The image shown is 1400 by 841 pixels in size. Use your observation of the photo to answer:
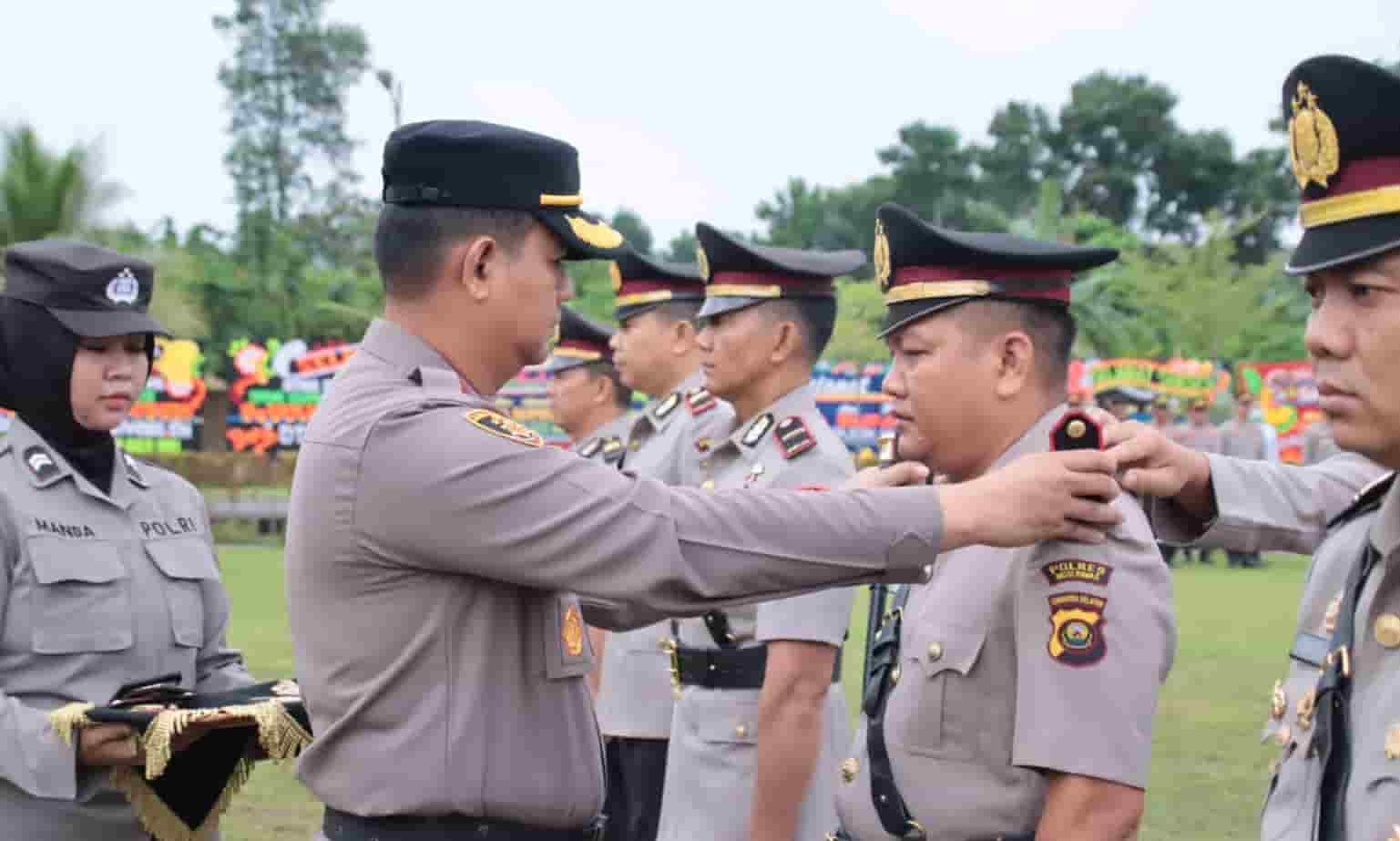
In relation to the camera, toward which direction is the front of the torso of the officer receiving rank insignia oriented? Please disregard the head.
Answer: to the viewer's left

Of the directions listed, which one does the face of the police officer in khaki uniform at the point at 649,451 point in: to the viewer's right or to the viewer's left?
to the viewer's left

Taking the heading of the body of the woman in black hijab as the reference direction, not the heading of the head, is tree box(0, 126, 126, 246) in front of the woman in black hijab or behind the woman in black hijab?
behind

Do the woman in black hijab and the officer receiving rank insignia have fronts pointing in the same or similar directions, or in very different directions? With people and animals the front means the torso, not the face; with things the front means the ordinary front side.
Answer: very different directions

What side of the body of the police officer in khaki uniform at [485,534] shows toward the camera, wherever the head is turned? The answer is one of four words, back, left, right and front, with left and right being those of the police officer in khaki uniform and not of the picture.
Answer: right

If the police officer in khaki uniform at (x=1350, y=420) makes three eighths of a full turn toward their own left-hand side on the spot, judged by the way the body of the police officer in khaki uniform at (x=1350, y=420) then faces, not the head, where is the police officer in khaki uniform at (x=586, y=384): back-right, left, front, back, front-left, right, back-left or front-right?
back-left

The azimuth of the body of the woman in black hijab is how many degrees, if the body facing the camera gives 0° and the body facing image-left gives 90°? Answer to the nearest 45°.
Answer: approximately 315°

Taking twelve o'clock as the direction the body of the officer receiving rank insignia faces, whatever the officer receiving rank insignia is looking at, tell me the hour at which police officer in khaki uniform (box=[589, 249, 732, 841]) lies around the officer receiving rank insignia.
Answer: The police officer in khaki uniform is roughly at 2 o'clock from the officer receiving rank insignia.

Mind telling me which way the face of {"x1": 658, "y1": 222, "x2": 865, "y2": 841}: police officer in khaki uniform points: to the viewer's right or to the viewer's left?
to the viewer's left

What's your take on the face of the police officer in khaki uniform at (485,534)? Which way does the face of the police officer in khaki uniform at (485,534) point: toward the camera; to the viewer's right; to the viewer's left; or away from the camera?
to the viewer's right

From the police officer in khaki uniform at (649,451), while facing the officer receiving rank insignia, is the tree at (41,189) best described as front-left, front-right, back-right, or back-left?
back-right

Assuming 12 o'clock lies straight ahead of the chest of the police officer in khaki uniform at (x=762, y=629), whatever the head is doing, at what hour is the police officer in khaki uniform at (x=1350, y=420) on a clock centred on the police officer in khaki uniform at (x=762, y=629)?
the police officer in khaki uniform at (x=1350, y=420) is roughly at 10 o'clock from the police officer in khaki uniform at (x=762, y=629).
